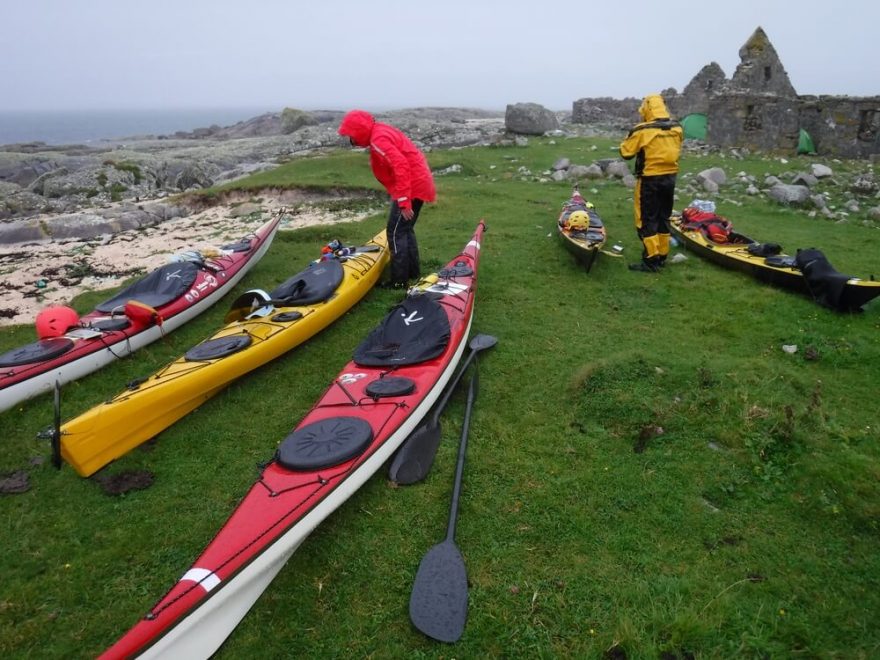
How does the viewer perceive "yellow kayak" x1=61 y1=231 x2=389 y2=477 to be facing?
facing away from the viewer and to the right of the viewer

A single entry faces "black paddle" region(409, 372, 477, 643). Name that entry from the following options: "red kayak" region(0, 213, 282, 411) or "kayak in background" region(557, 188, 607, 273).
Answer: the kayak in background

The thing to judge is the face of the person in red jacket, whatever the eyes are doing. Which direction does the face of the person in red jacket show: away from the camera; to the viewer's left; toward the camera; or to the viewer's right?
to the viewer's left

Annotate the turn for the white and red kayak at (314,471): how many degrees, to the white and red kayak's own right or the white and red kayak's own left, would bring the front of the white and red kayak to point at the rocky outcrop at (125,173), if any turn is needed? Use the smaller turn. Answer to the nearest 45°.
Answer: approximately 45° to the white and red kayak's own left

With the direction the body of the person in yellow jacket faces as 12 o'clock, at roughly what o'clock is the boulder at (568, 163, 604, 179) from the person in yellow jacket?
The boulder is roughly at 1 o'clock from the person in yellow jacket.

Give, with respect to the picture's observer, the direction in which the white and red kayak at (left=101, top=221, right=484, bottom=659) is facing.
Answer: facing away from the viewer and to the right of the viewer

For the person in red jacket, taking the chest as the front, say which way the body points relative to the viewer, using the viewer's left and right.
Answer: facing to the left of the viewer

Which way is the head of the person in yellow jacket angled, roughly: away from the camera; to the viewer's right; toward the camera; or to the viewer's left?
away from the camera

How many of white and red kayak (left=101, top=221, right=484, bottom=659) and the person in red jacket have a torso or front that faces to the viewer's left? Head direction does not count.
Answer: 1
